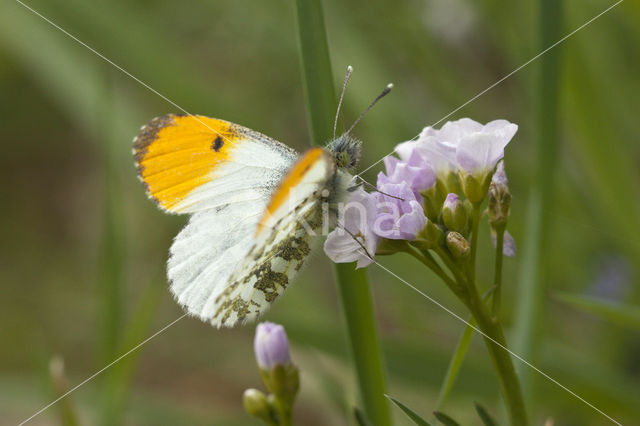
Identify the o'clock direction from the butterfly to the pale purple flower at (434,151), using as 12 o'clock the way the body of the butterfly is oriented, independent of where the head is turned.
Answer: The pale purple flower is roughly at 1 o'clock from the butterfly.

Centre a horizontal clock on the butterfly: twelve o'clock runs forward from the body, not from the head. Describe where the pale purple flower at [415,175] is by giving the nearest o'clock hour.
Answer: The pale purple flower is roughly at 1 o'clock from the butterfly.

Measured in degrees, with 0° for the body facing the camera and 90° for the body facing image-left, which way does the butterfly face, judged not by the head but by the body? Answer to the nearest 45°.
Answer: approximately 270°

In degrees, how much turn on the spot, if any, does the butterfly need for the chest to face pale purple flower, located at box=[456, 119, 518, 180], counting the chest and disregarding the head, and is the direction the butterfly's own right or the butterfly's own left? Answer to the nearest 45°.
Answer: approximately 45° to the butterfly's own right
